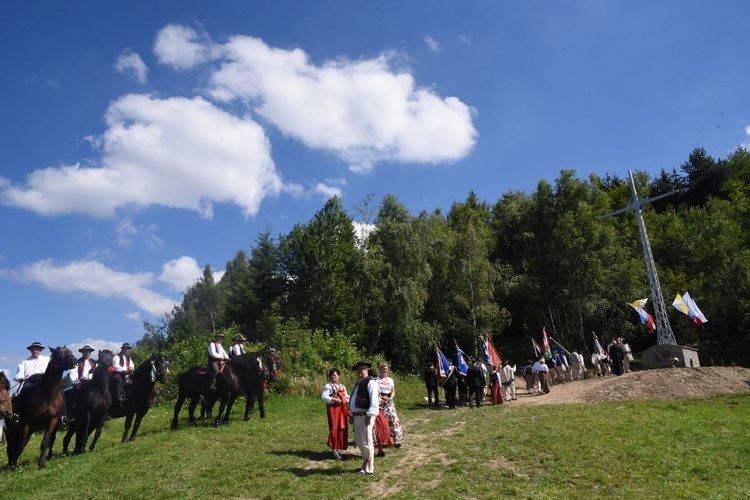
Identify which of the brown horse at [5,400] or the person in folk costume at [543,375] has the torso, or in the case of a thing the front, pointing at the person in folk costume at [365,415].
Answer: the brown horse

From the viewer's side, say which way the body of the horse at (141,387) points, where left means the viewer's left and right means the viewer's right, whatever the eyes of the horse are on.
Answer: facing the viewer and to the right of the viewer

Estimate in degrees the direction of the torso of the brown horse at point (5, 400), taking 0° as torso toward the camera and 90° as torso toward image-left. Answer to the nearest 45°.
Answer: approximately 315°

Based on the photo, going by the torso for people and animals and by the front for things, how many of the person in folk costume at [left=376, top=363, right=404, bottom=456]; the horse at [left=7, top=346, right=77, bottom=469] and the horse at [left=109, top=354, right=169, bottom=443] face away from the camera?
0

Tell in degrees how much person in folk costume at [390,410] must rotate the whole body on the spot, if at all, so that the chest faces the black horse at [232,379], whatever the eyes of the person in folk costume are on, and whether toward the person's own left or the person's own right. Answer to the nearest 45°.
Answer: approximately 90° to the person's own right

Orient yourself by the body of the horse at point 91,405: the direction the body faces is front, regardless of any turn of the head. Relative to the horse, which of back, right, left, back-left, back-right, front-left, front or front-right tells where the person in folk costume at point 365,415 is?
front

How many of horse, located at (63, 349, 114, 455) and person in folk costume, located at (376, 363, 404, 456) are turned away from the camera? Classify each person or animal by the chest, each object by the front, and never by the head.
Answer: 0

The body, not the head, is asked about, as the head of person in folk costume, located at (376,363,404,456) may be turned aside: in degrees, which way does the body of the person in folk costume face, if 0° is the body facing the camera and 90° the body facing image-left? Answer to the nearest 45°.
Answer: approximately 45°

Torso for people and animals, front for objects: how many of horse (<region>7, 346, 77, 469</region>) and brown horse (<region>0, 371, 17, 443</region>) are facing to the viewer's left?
0

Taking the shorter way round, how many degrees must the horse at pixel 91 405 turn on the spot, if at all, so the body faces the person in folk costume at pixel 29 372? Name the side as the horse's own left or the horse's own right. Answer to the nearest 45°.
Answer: approximately 135° to the horse's own right

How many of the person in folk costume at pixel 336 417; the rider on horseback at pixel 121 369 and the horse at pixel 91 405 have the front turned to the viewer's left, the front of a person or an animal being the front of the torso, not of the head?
0

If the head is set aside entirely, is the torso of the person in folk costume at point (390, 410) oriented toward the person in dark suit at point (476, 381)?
no

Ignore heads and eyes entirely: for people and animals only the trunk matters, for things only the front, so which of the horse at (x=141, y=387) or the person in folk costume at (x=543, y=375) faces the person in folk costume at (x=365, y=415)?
the horse

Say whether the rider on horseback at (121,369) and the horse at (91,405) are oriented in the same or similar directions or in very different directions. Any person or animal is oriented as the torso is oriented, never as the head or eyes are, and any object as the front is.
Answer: same or similar directions
